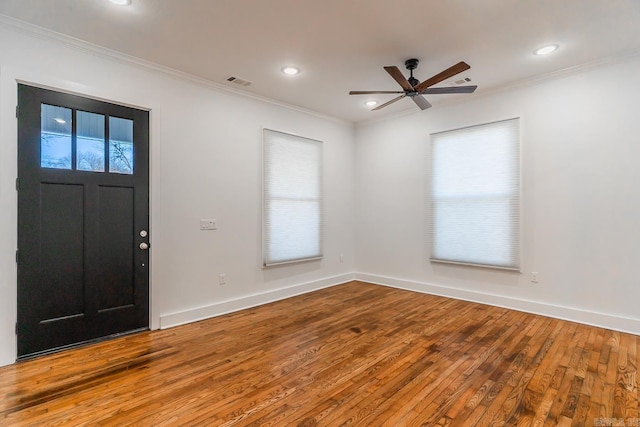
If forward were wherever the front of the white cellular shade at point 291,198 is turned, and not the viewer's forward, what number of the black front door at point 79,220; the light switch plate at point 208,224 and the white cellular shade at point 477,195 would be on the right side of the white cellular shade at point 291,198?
2

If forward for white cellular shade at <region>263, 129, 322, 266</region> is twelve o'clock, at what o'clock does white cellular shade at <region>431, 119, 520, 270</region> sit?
white cellular shade at <region>431, 119, 520, 270</region> is roughly at 11 o'clock from white cellular shade at <region>263, 129, 322, 266</region>.

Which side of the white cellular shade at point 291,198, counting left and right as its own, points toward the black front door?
right

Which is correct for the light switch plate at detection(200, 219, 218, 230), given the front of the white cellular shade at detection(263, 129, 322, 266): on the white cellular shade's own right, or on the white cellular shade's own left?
on the white cellular shade's own right

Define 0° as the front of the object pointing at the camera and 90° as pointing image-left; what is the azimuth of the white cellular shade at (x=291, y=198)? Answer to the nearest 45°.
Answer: approximately 315°
